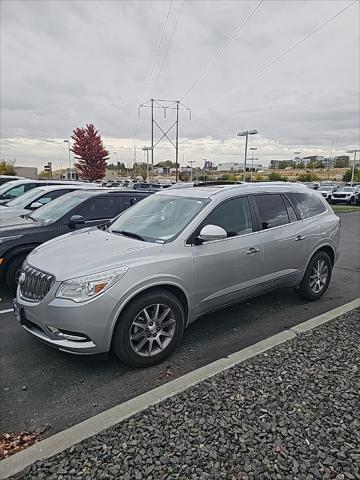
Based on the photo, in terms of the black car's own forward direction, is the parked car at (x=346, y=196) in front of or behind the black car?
behind

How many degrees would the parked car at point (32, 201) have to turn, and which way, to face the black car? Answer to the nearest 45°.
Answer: approximately 45° to its left

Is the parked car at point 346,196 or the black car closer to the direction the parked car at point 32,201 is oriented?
the black car

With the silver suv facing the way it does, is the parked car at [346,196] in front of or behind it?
behind

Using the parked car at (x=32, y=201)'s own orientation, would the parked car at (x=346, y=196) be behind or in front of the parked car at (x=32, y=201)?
behind

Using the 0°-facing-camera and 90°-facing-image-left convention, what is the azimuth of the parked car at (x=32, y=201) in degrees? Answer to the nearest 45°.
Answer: approximately 45°
